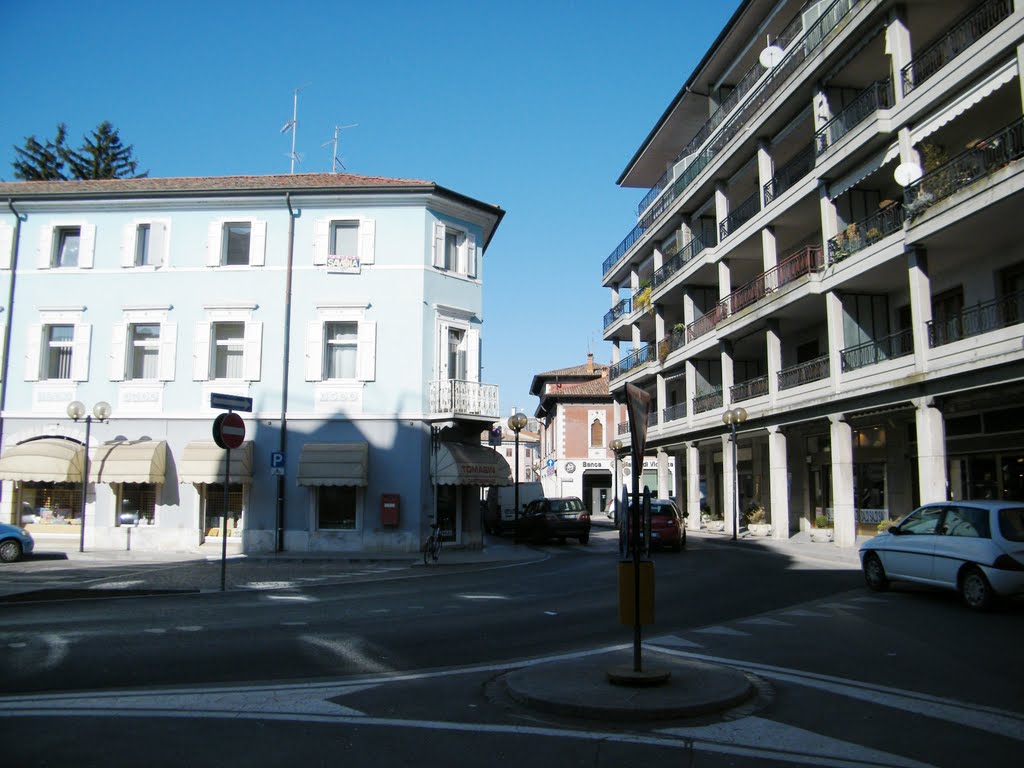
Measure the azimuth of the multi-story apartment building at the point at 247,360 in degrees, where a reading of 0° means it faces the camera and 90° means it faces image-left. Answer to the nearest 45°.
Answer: approximately 0°

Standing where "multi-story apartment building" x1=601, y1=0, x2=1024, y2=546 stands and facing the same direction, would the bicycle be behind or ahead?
ahead

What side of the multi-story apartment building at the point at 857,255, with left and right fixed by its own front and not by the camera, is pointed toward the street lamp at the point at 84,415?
front

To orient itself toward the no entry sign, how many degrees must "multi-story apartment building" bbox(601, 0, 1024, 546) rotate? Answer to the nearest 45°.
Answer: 0° — it already faces it

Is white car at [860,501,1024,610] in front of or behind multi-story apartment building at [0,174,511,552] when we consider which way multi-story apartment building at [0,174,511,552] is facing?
in front

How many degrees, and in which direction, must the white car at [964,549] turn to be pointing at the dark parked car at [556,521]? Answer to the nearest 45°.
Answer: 0° — it already faces it

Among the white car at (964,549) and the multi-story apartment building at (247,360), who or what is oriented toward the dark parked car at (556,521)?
the white car

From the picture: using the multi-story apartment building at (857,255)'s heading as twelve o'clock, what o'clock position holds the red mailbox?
The red mailbox is roughly at 1 o'clock from the multi-story apartment building.

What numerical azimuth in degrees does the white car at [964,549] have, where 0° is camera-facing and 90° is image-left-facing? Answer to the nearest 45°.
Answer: approximately 135°
